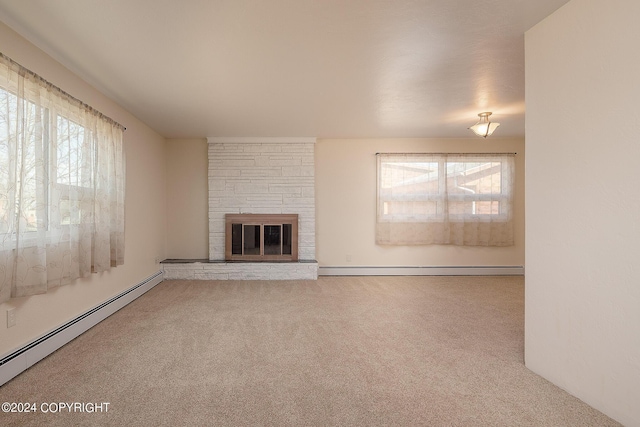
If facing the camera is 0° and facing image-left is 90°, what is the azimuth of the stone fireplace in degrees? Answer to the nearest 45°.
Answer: approximately 0°

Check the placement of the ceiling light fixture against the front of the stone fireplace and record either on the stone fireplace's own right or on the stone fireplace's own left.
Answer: on the stone fireplace's own left

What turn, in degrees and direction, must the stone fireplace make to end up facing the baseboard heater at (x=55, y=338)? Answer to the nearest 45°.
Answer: approximately 45° to its right

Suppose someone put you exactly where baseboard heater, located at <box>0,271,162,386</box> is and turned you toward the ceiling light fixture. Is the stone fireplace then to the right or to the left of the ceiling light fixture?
left

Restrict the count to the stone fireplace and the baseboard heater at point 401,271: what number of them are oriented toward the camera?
2

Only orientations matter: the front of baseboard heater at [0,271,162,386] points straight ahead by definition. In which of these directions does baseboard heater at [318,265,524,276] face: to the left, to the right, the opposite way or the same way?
to the right

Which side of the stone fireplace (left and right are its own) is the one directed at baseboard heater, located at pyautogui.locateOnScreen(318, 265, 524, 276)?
left

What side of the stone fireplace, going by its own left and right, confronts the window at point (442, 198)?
left

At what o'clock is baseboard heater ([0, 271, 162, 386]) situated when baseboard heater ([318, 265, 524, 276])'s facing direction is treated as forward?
baseboard heater ([0, 271, 162, 386]) is roughly at 1 o'clock from baseboard heater ([318, 265, 524, 276]).

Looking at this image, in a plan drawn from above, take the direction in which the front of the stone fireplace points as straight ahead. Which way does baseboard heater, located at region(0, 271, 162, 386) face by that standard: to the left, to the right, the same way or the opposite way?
to the left

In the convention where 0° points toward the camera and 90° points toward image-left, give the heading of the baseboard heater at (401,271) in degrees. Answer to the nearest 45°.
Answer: approximately 0°

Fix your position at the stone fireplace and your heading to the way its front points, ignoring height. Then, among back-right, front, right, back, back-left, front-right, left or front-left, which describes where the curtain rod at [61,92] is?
front-right

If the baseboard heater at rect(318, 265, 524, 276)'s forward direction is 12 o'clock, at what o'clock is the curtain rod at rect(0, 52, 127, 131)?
The curtain rod is roughly at 1 o'clock from the baseboard heater.

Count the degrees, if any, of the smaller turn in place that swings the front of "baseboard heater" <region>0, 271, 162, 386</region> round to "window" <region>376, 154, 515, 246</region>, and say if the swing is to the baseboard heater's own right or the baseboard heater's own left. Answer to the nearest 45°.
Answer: approximately 45° to the baseboard heater's own left
